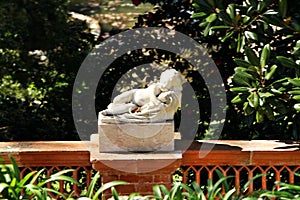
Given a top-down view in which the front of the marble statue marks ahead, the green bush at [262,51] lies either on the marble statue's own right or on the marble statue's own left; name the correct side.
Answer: on the marble statue's own left

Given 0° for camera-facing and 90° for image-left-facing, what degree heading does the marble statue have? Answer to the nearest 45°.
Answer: approximately 0°

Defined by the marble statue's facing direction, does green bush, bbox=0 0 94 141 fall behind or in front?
behind
